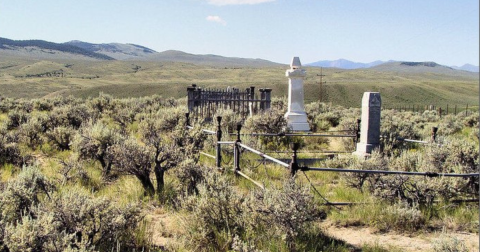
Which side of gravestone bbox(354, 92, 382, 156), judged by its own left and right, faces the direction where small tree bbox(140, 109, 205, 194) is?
right

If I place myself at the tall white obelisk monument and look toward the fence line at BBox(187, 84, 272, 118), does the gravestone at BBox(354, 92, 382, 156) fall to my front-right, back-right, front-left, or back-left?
back-left

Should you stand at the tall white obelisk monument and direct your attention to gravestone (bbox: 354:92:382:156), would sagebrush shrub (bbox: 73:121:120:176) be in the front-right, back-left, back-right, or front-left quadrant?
front-right

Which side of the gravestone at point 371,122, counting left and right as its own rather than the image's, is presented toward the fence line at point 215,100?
back

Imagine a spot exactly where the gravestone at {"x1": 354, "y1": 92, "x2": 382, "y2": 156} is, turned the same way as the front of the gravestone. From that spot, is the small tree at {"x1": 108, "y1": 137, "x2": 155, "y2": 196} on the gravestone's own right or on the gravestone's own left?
on the gravestone's own right
